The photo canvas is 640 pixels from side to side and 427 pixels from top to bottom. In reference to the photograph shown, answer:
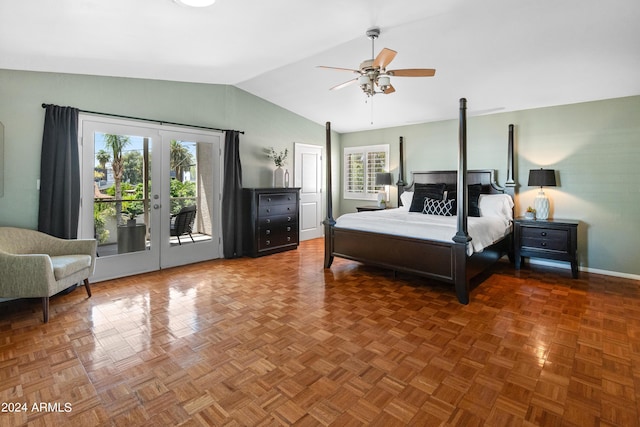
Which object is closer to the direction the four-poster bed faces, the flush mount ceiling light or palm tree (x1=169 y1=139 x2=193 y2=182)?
the flush mount ceiling light

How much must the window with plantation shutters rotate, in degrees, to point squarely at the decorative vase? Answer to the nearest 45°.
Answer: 0° — it already faces it

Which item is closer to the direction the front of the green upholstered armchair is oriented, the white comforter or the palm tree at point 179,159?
the white comforter

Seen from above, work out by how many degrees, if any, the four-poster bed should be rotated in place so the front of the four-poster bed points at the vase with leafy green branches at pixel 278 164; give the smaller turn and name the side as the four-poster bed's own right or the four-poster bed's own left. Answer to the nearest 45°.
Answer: approximately 90° to the four-poster bed's own right

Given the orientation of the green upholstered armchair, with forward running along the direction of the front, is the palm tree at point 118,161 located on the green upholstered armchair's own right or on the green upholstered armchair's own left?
on the green upholstered armchair's own left
